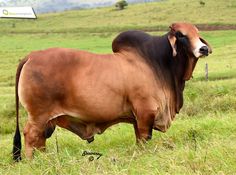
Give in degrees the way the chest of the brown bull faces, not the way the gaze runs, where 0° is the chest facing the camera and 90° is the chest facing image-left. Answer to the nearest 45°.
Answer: approximately 270°
